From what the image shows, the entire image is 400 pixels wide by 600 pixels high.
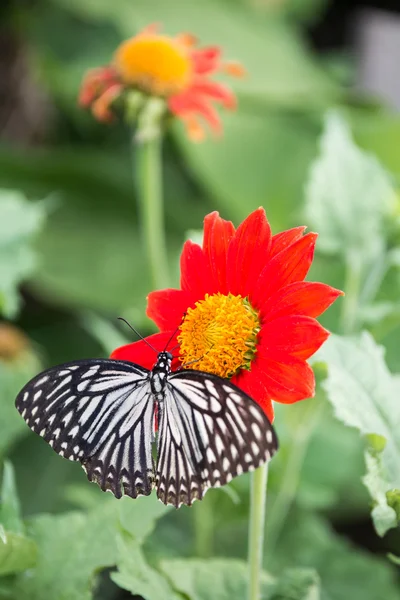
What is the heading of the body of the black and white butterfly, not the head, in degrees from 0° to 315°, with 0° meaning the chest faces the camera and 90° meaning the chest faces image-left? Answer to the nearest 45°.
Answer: approximately 180°

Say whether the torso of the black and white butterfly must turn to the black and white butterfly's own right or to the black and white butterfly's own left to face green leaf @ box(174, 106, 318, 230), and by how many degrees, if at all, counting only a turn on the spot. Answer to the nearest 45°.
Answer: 0° — it already faces it
